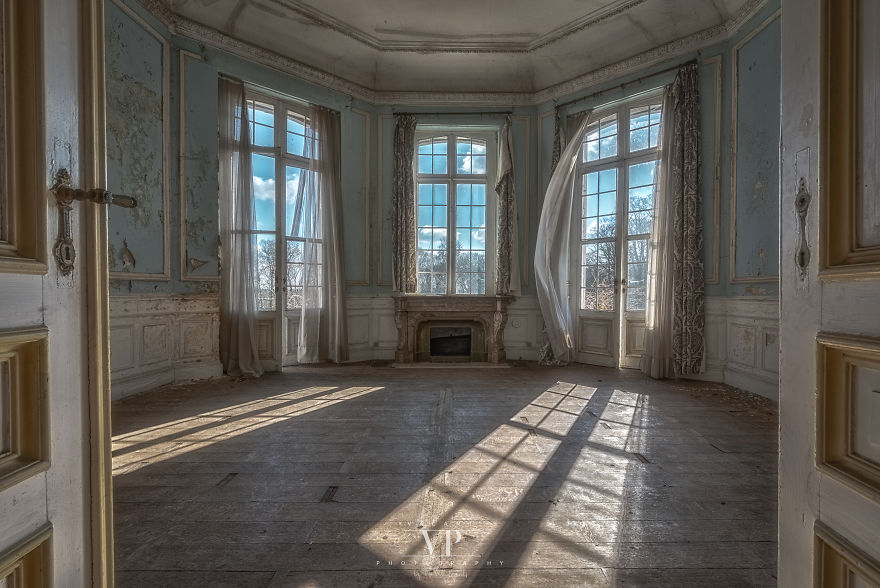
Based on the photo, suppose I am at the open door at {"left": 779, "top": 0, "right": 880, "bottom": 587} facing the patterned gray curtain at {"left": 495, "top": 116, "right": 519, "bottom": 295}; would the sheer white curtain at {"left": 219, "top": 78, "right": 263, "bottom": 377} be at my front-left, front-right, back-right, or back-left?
front-left

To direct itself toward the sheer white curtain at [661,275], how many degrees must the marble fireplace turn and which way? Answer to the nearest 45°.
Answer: approximately 45° to its left

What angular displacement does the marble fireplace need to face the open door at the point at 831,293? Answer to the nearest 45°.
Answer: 0° — it already faces it

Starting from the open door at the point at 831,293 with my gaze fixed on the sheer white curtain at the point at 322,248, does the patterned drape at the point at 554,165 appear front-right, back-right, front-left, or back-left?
front-right

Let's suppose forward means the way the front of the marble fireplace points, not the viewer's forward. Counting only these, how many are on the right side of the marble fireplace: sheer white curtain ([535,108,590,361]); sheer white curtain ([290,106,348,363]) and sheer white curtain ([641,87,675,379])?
1

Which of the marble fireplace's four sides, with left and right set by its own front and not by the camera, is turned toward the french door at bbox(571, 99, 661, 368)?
left

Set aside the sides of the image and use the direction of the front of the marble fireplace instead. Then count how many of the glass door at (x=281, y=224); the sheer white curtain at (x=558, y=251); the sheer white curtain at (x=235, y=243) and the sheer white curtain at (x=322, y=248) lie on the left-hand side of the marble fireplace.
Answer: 1

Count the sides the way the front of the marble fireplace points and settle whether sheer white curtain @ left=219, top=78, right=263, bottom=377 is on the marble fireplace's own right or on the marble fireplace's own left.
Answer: on the marble fireplace's own right

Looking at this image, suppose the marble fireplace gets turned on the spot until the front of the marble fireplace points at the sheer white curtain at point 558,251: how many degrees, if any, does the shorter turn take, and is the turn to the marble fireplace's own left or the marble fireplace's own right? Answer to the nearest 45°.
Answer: approximately 90° to the marble fireplace's own left

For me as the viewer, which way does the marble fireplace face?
facing the viewer

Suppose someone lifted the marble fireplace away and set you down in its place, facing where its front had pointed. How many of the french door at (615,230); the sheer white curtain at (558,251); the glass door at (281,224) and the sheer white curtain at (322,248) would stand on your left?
2

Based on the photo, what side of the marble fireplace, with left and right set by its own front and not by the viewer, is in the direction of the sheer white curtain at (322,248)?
right

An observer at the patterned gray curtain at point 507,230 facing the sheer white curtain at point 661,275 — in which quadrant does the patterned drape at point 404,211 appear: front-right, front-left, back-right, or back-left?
back-right

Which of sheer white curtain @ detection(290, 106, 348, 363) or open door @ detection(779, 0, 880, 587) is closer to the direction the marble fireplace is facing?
the open door

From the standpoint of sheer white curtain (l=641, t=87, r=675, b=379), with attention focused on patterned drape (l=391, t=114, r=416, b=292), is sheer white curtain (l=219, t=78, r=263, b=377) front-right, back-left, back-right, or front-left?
front-left
